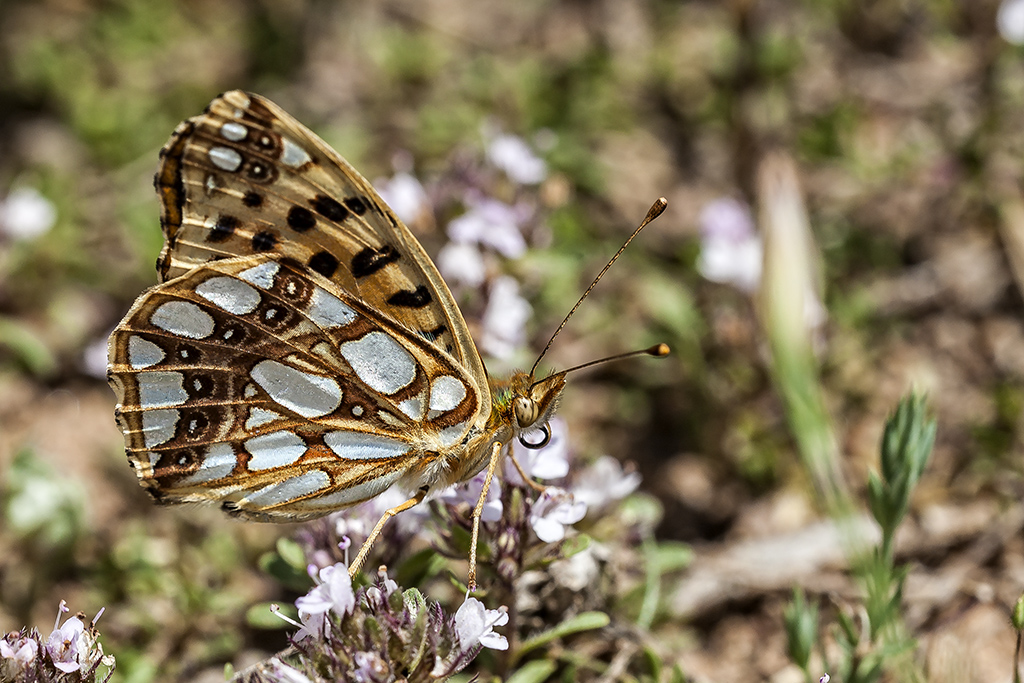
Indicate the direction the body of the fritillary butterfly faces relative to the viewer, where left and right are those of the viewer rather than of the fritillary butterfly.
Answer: facing to the right of the viewer

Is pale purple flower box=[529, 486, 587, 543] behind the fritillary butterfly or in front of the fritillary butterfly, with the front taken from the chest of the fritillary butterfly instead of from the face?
in front

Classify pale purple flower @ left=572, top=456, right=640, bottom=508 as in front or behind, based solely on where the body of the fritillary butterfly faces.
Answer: in front

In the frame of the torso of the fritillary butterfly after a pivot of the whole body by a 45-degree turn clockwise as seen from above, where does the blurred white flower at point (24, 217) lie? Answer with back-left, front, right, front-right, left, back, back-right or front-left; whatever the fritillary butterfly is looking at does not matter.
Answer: back
